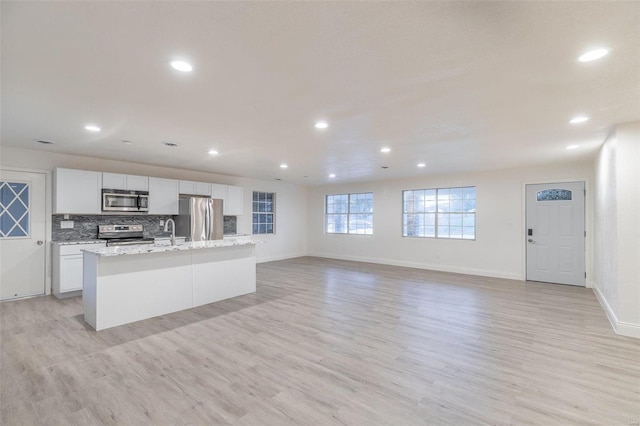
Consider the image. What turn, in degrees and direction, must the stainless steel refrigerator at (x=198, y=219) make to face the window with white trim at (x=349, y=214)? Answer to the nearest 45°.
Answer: approximately 45° to its left

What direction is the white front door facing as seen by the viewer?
toward the camera

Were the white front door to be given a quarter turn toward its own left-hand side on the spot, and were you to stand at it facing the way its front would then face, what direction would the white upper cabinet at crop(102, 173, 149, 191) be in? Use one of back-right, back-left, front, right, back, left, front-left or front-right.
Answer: back-right

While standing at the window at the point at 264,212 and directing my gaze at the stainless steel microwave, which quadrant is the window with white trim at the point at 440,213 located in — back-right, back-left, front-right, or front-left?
back-left

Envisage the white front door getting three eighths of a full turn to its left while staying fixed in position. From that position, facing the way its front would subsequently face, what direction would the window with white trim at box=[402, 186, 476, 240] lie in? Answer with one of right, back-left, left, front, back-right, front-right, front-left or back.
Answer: back-left

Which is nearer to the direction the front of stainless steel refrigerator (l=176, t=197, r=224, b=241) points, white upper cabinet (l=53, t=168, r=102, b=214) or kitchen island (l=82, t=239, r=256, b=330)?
the kitchen island

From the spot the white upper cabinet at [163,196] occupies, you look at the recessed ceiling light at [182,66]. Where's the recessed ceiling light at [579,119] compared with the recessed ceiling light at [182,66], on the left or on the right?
left

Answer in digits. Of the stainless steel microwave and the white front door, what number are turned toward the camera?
2

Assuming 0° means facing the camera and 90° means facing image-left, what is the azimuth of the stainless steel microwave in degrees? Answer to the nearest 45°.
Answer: approximately 0°

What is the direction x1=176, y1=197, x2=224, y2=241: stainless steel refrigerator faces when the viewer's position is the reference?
facing the viewer and to the right of the viewer

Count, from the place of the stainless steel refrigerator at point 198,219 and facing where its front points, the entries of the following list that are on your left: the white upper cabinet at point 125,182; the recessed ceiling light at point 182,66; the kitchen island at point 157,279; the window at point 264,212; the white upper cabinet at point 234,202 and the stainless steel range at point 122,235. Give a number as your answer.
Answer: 2

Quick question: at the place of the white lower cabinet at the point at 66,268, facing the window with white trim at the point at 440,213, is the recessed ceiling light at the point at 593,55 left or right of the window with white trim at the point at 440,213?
right

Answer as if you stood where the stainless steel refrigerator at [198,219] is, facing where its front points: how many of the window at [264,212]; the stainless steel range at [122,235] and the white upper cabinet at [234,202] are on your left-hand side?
2

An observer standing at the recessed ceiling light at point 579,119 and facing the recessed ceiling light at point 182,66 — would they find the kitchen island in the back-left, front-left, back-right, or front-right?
front-right

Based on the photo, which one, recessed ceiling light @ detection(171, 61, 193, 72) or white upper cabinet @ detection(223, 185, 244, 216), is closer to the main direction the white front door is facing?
the recessed ceiling light
